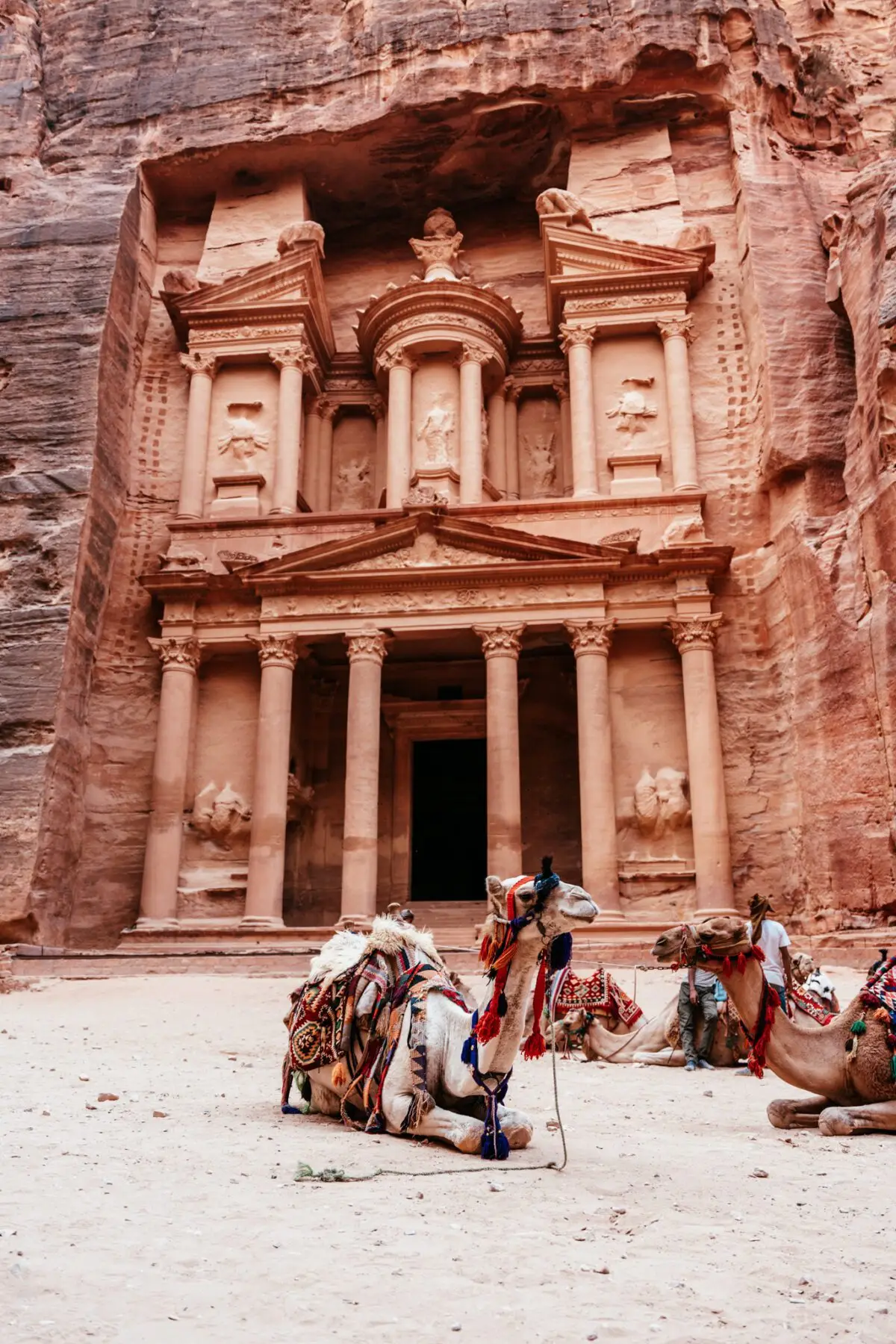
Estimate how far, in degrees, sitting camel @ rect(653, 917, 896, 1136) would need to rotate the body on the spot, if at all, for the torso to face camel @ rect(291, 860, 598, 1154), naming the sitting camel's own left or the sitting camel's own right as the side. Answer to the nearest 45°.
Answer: approximately 45° to the sitting camel's own left

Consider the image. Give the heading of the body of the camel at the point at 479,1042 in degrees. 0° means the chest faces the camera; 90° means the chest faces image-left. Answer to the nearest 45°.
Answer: approximately 315°

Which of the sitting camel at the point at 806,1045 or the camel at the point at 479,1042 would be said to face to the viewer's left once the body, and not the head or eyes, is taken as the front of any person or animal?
the sitting camel

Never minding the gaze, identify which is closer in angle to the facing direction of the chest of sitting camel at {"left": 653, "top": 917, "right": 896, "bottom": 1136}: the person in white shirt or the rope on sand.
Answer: the rope on sand

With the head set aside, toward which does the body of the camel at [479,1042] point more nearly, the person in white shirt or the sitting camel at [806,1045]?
the sitting camel

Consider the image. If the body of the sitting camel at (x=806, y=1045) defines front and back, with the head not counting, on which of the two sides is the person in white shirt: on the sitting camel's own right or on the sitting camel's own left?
on the sitting camel's own right

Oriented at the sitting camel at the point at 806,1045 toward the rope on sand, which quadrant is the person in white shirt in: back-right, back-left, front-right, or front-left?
back-right

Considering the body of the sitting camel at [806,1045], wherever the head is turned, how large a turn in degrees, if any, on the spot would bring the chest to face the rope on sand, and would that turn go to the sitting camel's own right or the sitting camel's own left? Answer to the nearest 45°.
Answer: approximately 45° to the sitting camel's own left

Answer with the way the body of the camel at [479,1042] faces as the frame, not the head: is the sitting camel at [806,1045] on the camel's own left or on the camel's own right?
on the camel's own left

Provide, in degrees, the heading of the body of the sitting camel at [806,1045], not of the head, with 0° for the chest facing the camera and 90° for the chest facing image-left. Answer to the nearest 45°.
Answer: approximately 90°

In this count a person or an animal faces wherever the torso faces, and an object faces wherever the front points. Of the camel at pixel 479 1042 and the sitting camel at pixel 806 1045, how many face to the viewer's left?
1
